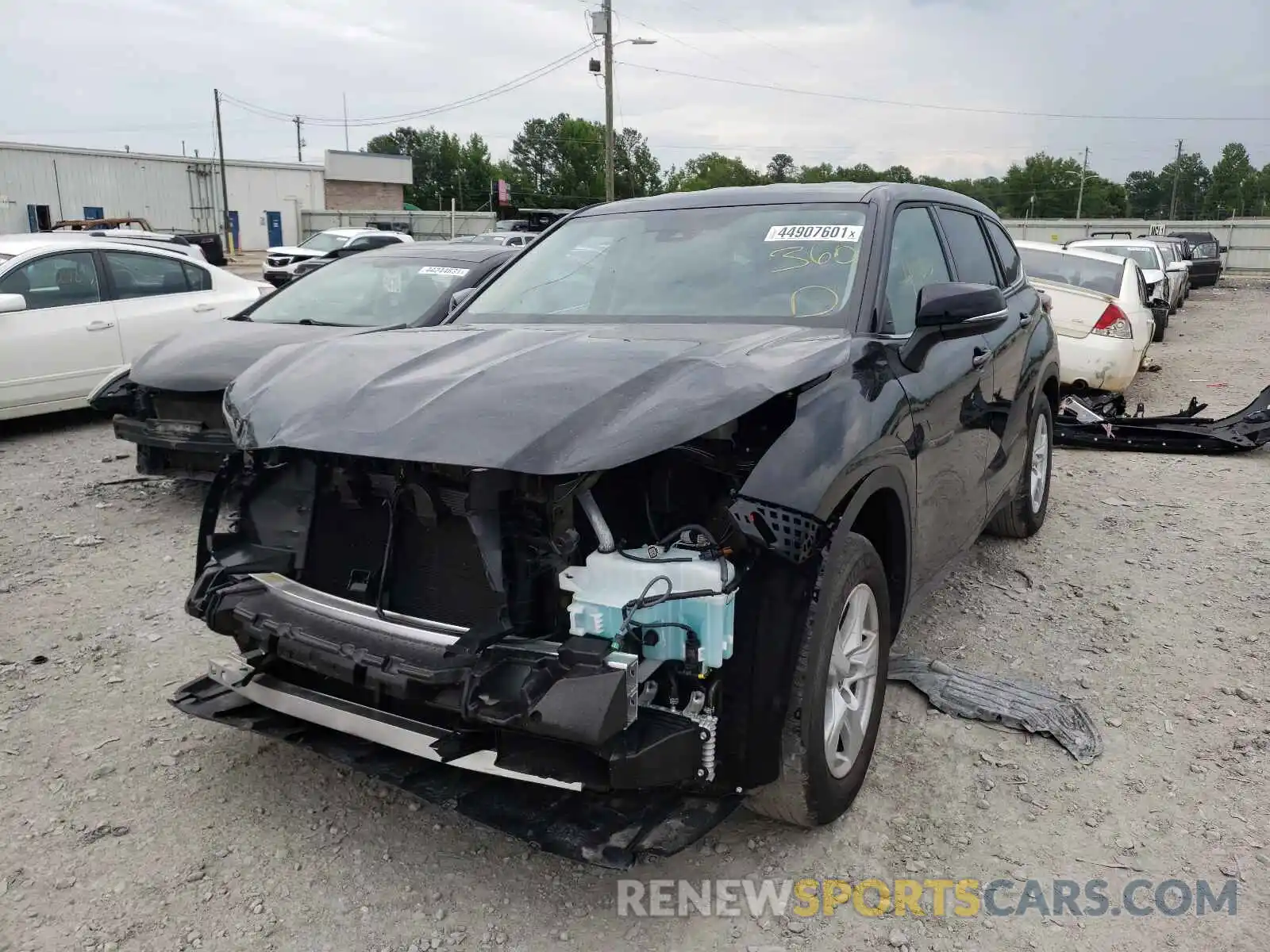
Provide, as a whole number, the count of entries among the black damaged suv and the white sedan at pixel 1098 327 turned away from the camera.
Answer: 1

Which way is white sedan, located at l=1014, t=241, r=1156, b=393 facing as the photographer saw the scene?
facing away from the viewer

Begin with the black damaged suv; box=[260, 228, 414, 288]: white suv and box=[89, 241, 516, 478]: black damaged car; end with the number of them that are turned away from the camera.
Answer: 0

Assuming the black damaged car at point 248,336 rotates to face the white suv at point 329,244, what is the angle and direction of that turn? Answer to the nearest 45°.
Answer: approximately 135° to its right

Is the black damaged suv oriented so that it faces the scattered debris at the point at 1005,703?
no

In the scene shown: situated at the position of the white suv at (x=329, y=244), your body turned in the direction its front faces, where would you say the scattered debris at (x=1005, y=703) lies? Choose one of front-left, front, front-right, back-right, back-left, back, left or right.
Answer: front-left

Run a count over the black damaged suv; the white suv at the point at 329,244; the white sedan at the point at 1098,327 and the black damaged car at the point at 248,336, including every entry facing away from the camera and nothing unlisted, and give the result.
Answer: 1

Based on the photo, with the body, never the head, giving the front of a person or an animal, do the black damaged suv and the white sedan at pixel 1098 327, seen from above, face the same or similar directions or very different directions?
very different directions

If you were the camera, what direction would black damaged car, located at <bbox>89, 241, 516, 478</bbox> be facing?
facing the viewer and to the left of the viewer

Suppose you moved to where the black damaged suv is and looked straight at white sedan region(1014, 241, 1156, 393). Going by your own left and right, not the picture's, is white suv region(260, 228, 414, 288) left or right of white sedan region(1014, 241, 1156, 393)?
left

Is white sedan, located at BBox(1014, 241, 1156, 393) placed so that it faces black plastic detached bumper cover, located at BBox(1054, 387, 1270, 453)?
no

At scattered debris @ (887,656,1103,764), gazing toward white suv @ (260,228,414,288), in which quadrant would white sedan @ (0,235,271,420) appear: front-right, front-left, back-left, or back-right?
front-left

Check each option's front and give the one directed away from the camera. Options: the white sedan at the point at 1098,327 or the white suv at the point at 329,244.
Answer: the white sedan at the point at 1098,327

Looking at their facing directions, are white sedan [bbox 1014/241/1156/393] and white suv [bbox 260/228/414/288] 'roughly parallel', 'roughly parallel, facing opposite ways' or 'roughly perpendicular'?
roughly parallel, facing opposite ways

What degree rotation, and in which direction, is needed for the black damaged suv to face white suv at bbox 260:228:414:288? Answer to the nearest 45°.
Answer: approximately 135° to its right

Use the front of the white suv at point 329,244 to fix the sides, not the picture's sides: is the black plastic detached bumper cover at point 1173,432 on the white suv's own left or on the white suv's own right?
on the white suv's own left

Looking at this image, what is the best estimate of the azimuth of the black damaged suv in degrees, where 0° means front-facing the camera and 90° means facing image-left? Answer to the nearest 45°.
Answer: approximately 45°

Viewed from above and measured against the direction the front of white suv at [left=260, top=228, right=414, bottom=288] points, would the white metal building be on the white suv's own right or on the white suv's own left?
on the white suv's own right

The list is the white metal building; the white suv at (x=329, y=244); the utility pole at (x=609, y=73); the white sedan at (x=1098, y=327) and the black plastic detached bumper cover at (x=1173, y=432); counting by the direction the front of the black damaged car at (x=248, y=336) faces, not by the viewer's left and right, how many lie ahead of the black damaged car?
0

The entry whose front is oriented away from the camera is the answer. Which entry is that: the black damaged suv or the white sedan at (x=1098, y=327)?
the white sedan
